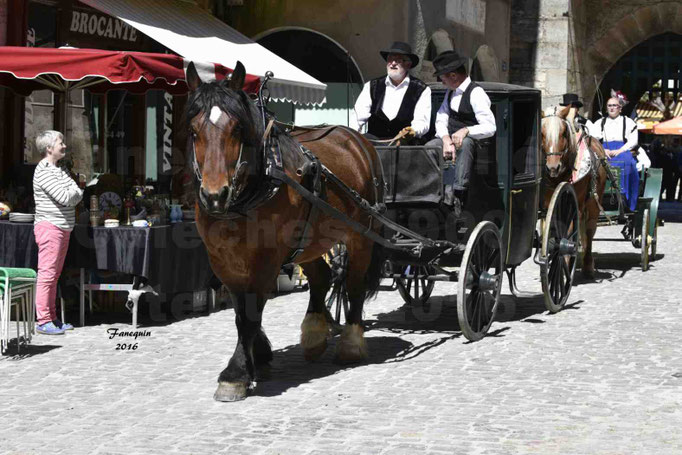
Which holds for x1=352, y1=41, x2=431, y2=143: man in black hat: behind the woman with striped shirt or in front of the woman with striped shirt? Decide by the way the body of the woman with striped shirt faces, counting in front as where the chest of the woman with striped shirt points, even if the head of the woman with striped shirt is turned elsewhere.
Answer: in front

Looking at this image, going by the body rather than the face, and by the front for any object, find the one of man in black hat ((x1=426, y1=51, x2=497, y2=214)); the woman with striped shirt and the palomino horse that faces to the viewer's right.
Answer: the woman with striped shirt

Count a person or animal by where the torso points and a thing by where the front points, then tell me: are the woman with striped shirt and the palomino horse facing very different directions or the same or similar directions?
very different directions

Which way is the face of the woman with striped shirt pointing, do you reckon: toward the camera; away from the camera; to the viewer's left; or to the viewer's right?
to the viewer's right

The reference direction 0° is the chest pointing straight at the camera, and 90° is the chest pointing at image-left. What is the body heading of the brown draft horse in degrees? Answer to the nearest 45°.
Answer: approximately 45°

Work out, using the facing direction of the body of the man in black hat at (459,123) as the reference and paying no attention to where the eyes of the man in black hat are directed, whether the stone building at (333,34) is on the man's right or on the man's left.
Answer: on the man's right

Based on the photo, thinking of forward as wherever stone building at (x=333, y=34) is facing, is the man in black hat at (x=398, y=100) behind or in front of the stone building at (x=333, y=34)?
in front

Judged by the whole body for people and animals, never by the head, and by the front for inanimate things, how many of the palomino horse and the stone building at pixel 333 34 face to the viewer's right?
0
